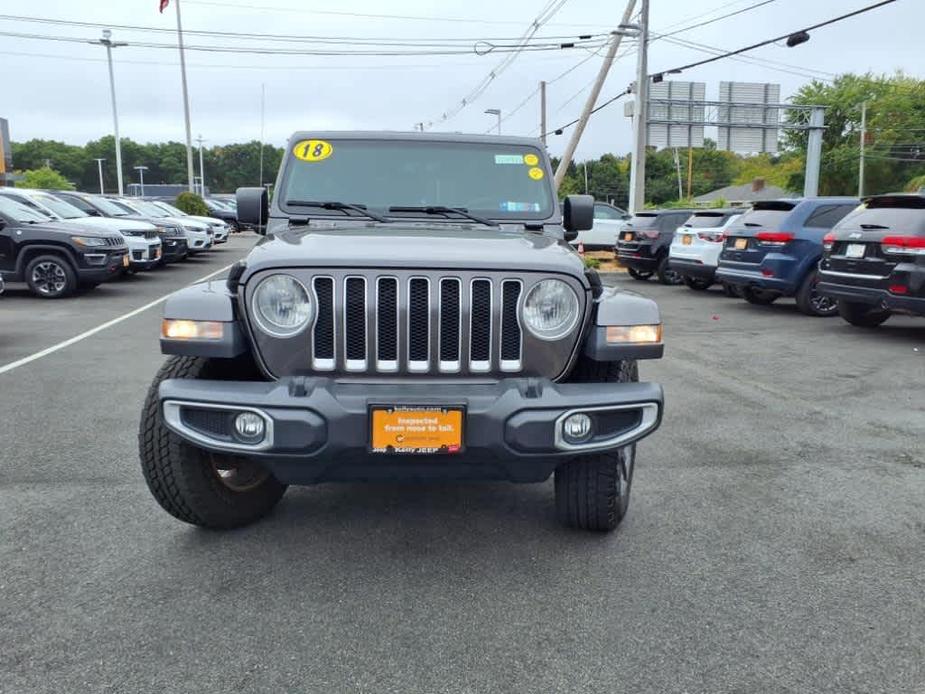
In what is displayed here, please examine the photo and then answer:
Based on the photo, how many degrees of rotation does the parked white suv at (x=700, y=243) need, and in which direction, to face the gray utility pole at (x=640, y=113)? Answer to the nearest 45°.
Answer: approximately 45° to its left

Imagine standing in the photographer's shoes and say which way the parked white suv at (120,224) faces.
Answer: facing the viewer and to the right of the viewer

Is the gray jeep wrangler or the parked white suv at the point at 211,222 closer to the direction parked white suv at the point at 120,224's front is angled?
the gray jeep wrangler

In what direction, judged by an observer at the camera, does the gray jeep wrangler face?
facing the viewer

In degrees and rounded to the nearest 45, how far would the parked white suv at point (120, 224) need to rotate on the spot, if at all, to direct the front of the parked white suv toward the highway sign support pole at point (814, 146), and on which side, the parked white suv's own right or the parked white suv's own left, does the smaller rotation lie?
approximately 45° to the parked white suv's own left

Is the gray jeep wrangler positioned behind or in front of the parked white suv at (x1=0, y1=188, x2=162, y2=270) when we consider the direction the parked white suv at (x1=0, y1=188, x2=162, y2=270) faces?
in front

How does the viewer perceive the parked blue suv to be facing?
facing away from the viewer and to the right of the viewer

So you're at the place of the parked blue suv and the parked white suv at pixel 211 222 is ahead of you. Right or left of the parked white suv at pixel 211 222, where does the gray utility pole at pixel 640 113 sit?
right

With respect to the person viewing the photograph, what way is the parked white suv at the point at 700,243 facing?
facing away from the viewer and to the right of the viewer
